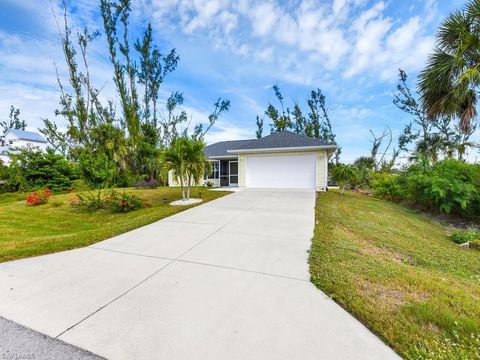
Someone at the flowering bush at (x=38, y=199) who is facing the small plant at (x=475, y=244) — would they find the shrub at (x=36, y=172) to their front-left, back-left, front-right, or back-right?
back-left

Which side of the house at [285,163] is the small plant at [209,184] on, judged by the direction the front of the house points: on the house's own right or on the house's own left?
on the house's own right

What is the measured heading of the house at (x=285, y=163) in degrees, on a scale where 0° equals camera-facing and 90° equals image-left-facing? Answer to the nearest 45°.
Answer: approximately 0°

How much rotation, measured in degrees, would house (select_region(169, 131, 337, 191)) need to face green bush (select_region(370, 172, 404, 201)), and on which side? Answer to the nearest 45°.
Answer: approximately 90° to its left

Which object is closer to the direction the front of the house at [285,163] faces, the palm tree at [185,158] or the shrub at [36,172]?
the palm tree

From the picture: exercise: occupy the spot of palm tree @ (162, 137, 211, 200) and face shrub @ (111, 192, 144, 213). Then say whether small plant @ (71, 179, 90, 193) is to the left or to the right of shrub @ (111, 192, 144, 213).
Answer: right

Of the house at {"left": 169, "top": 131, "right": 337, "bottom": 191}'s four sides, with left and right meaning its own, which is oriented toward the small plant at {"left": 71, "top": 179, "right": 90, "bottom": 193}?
right

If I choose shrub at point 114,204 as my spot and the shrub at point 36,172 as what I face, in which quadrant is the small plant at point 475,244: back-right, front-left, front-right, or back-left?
back-right

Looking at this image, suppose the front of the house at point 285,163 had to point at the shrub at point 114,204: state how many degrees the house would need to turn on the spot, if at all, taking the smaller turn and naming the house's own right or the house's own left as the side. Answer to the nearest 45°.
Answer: approximately 45° to the house's own right

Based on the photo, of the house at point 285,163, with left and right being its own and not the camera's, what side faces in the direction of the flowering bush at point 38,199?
right

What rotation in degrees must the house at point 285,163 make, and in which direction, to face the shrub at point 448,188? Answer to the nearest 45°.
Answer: approximately 45° to its left

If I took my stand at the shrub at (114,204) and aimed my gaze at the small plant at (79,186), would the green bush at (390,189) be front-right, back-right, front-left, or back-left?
back-right
